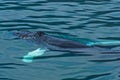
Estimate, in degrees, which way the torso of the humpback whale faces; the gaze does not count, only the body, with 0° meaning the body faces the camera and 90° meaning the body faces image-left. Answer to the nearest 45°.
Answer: approximately 90°
